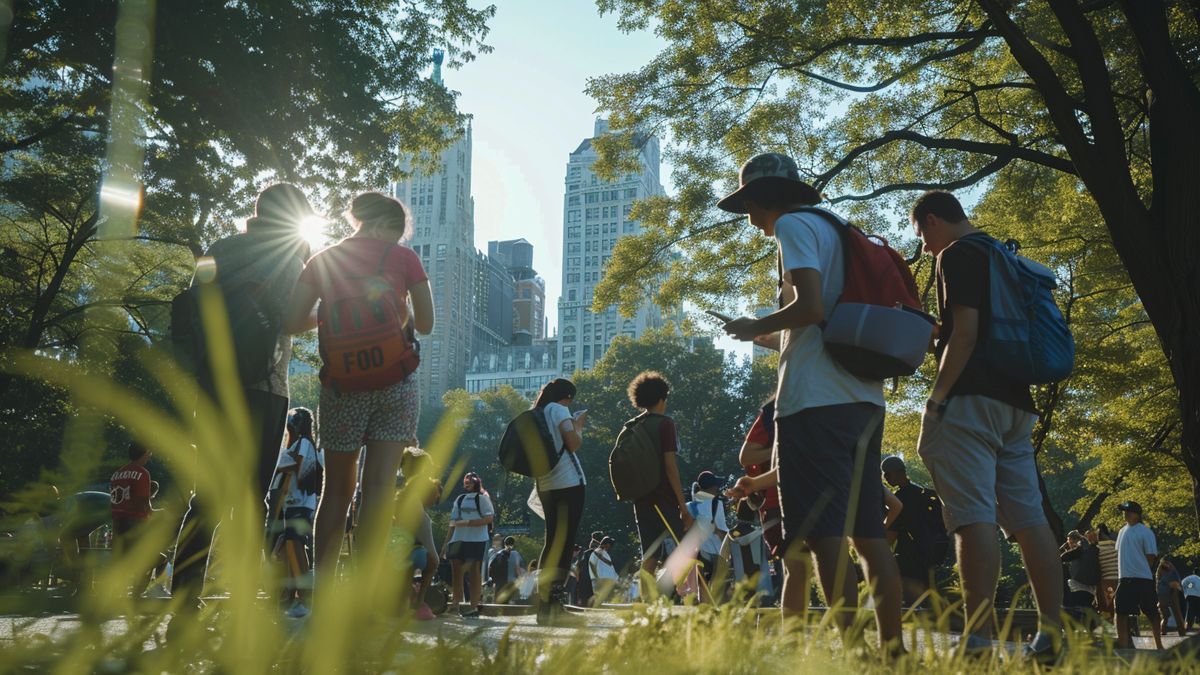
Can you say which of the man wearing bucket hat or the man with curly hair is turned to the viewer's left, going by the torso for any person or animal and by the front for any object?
the man wearing bucket hat

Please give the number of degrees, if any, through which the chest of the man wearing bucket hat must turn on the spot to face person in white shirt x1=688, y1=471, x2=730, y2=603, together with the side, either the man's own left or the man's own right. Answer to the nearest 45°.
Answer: approximately 90° to the man's own right

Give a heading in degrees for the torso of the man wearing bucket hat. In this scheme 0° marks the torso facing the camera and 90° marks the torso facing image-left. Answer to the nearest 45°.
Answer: approximately 90°

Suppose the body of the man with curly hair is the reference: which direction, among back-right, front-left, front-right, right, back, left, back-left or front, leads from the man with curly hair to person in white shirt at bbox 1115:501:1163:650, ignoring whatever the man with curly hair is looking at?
front

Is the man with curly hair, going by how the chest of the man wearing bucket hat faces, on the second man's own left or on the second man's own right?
on the second man's own right

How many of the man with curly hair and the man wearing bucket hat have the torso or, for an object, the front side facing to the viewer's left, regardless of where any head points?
1

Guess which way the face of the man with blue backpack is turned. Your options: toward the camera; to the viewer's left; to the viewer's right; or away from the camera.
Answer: to the viewer's left

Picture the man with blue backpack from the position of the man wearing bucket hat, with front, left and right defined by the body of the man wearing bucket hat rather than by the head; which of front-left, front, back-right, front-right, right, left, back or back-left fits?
back-right

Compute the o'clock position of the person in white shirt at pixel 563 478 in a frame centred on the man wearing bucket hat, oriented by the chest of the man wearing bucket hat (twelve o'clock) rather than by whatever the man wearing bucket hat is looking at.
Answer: The person in white shirt is roughly at 2 o'clock from the man wearing bucket hat.

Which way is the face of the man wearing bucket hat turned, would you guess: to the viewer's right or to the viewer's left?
to the viewer's left

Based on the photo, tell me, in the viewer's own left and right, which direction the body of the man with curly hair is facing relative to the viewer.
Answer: facing away from the viewer and to the right of the viewer
